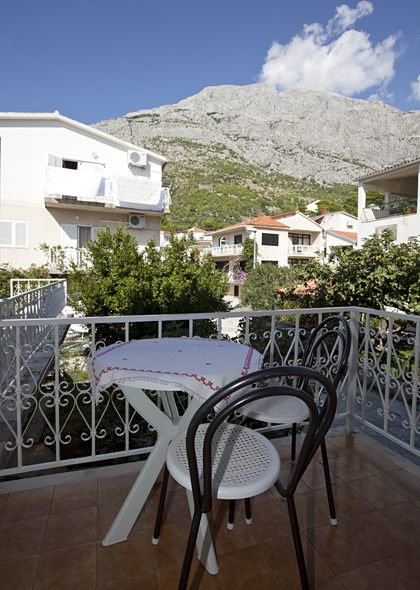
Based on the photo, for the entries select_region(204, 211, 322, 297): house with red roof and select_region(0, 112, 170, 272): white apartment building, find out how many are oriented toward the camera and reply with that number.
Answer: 2

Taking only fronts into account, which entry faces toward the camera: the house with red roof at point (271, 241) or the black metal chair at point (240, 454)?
the house with red roof

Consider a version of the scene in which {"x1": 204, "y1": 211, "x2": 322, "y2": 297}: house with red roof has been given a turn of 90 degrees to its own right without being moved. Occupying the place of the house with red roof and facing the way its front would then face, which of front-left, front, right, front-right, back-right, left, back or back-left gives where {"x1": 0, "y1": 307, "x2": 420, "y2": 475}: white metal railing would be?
left

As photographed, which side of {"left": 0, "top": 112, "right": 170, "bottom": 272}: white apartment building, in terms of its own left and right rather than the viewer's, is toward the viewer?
front

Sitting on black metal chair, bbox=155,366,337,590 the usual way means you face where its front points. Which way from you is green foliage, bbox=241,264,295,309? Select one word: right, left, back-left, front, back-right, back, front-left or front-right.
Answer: front-right

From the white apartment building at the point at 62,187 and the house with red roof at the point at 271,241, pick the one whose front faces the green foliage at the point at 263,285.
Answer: the house with red roof

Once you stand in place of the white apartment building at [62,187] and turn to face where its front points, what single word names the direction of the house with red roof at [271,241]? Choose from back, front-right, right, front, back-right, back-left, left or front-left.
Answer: back-left

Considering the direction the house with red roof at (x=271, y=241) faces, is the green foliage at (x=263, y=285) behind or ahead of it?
ahead

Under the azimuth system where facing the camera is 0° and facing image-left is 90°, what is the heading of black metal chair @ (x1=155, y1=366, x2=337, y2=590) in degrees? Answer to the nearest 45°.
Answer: approximately 135°

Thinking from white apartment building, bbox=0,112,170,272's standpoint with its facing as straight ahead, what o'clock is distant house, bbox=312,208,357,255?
The distant house is roughly at 8 o'clock from the white apartment building.

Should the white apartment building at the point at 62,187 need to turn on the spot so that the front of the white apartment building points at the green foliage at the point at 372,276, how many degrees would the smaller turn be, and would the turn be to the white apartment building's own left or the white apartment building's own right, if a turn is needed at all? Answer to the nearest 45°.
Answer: approximately 45° to the white apartment building's own left

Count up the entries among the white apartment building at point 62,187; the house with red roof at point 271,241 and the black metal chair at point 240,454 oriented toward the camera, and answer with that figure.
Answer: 2

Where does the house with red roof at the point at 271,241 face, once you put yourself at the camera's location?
facing the viewer

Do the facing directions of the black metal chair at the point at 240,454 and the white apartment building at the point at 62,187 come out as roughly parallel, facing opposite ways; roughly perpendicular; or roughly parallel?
roughly parallel, facing opposite ways

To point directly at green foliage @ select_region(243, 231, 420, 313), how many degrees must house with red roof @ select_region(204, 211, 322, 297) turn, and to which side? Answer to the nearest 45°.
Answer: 0° — it already faces it
